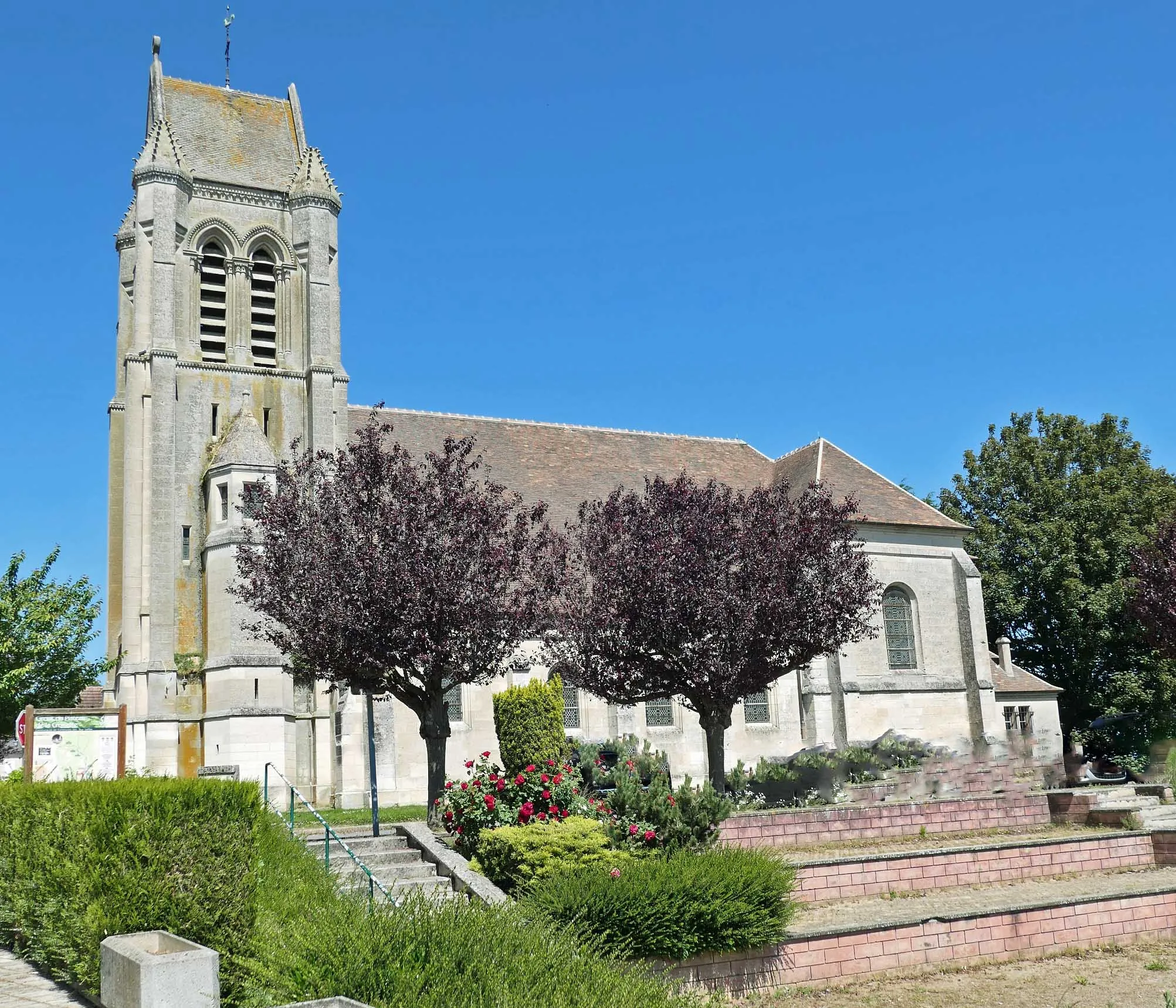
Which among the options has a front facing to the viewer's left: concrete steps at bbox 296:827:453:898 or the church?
the church

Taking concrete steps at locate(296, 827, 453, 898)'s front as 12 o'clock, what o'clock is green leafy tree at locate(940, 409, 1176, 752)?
The green leafy tree is roughly at 9 o'clock from the concrete steps.

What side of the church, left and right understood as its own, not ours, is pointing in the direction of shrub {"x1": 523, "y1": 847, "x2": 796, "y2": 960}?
left

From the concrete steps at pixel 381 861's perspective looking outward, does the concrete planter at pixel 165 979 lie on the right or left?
on its right

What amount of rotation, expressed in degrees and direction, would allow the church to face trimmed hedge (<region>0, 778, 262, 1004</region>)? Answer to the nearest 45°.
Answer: approximately 90° to its left

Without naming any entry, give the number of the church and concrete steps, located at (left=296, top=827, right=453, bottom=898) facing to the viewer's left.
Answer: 1

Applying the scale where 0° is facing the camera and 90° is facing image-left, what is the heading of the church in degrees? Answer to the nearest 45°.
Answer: approximately 90°

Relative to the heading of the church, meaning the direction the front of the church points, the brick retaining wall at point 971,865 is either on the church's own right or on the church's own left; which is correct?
on the church's own left

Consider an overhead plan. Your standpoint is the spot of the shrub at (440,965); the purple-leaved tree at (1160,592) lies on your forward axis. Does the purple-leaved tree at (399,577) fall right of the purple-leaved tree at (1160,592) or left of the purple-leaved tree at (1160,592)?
left

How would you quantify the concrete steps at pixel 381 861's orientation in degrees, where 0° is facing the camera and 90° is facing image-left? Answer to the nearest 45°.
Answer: approximately 315°

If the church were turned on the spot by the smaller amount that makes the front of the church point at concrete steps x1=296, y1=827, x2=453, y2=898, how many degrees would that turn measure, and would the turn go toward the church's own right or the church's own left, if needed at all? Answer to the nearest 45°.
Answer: approximately 90° to the church's own left
